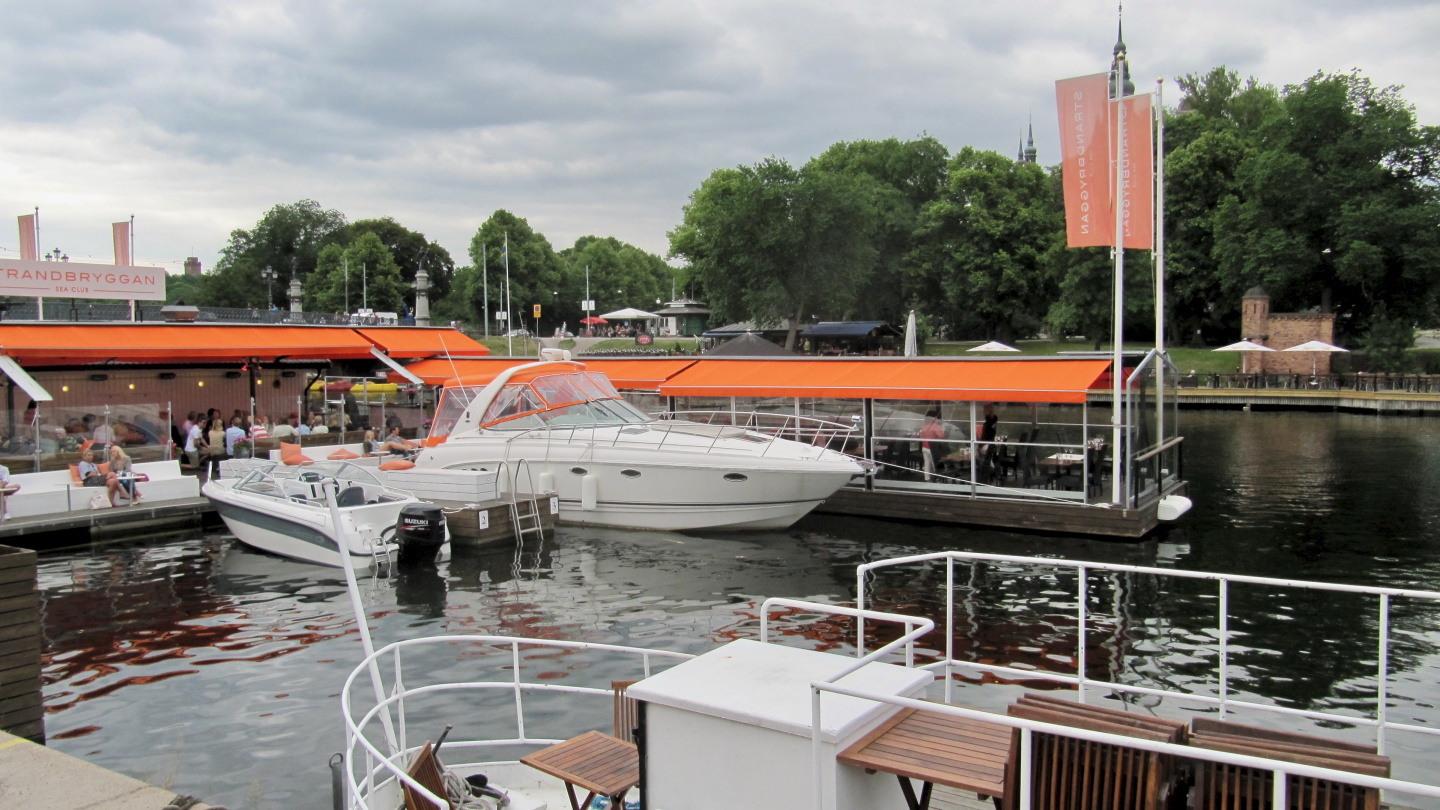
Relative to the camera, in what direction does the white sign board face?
facing the viewer

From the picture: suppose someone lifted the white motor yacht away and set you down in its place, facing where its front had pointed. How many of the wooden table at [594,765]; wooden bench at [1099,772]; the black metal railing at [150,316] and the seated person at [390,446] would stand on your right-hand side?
2

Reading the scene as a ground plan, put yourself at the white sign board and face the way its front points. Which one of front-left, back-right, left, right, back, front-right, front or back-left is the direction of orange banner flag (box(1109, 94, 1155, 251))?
front-left

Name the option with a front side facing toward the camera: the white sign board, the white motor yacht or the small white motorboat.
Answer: the white sign board

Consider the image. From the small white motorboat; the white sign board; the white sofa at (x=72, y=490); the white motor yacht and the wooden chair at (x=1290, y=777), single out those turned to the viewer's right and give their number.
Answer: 1

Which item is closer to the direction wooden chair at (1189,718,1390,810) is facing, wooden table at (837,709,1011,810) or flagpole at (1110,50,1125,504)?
the flagpole

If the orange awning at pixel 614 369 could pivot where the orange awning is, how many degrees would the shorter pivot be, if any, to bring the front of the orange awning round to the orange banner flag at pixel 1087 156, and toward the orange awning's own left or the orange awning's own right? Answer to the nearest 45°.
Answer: approximately 45° to the orange awning's own left

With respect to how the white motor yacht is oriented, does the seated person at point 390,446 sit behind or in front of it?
behind

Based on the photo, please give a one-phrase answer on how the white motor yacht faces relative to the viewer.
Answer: facing to the right of the viewer

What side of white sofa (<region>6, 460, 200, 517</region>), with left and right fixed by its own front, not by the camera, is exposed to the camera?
front

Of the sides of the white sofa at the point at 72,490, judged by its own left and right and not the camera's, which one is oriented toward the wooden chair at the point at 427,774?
front

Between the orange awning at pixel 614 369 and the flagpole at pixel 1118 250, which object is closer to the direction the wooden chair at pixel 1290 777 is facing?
the flagpole

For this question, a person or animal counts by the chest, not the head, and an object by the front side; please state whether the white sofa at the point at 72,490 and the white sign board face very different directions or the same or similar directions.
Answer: same or similar directions

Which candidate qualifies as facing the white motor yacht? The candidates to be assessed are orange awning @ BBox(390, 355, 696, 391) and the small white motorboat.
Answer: the orange awning

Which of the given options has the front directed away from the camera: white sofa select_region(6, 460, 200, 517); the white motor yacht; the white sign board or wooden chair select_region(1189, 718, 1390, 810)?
the wooden chair

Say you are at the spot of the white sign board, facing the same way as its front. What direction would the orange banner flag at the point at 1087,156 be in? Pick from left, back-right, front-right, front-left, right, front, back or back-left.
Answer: front-left

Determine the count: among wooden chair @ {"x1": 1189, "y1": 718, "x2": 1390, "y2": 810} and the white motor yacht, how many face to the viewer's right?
1

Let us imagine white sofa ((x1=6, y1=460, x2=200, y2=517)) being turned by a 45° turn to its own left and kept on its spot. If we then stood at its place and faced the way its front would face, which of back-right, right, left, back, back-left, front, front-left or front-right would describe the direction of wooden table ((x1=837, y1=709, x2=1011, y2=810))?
front-right

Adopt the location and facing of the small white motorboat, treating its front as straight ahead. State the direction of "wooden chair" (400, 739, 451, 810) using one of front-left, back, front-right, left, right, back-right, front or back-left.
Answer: back-left

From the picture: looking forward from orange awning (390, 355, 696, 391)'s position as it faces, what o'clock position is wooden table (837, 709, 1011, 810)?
The wooden table is roughly at 12 o'clock from the orange awning.

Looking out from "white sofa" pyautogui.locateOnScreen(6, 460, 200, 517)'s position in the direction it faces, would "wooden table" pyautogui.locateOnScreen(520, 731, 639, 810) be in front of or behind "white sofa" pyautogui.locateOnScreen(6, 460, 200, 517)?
in front
